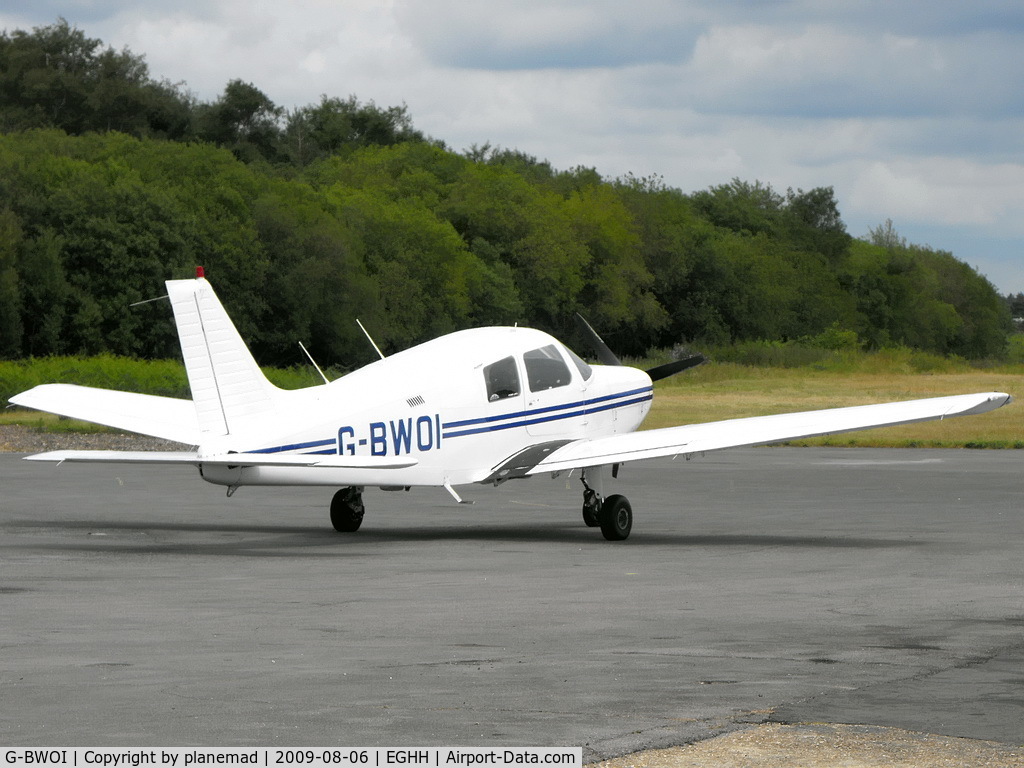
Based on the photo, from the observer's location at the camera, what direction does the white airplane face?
facing away from the viewer and to the right of the viewer
